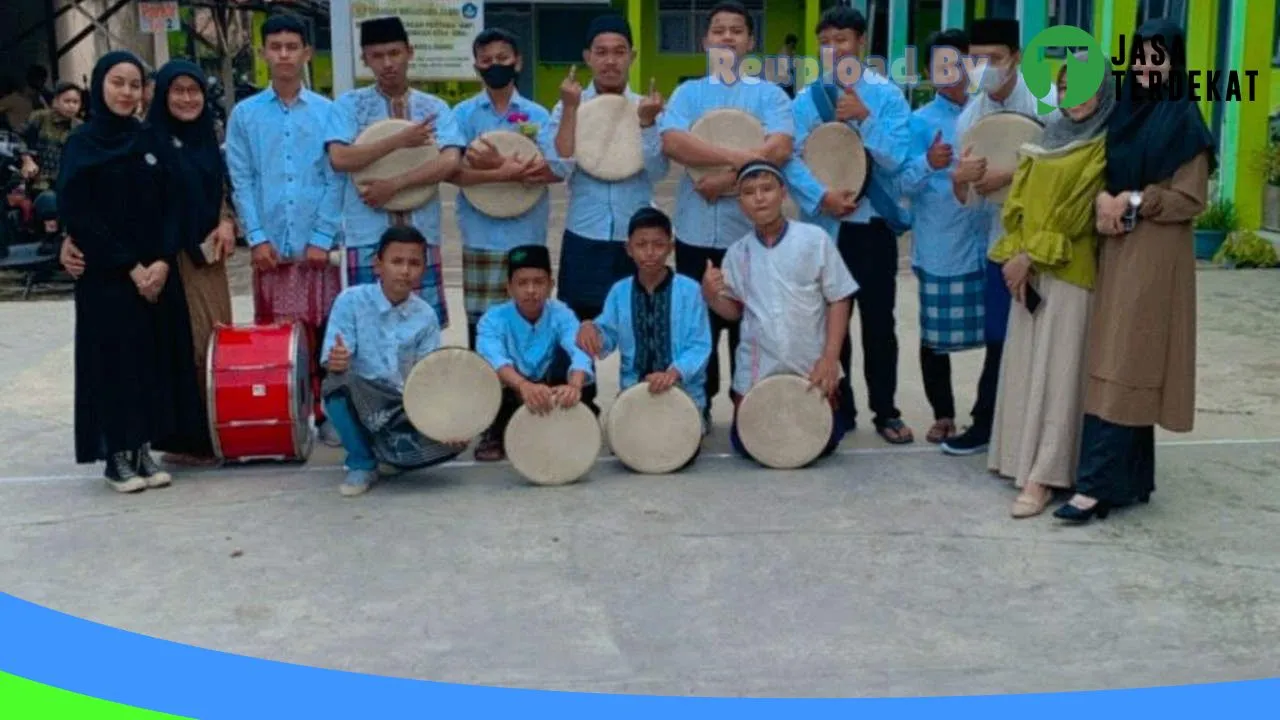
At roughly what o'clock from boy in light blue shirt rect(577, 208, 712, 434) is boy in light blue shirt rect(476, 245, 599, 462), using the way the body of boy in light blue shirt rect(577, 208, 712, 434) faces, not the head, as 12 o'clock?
boy in light blue shirt rect(476, 245, 599, 462) is roughly at 3 o'clock from boy in light blue shirt rect(577, 208, 712, 434).

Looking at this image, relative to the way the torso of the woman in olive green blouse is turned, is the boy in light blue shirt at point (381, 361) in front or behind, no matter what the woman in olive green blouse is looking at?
in front

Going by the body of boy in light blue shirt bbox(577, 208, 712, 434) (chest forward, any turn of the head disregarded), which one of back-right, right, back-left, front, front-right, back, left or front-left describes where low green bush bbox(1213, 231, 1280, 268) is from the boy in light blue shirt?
back-left

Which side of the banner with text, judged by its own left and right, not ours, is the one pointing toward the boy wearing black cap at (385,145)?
front

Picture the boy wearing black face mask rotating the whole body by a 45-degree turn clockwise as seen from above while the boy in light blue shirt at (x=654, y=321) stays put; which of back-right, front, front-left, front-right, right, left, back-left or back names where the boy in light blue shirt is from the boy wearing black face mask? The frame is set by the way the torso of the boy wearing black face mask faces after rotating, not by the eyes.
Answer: left

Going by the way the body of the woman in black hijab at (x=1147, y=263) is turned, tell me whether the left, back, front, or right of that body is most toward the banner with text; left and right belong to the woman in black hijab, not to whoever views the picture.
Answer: right

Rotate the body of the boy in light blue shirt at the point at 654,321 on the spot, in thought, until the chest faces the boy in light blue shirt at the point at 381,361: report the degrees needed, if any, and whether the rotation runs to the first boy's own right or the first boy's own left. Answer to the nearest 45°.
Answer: approximately 90° to the first boy's own right

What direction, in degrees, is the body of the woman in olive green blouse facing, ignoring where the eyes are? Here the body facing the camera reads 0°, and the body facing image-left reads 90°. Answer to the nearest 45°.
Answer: approximately 45°

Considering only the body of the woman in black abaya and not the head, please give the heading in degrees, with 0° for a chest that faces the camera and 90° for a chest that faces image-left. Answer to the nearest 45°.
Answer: approximately 315°

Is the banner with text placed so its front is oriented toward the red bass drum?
yes

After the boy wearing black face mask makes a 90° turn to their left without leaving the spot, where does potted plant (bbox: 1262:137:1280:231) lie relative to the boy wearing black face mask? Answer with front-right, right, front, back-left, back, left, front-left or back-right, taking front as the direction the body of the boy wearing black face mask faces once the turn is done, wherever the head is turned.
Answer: front-left
